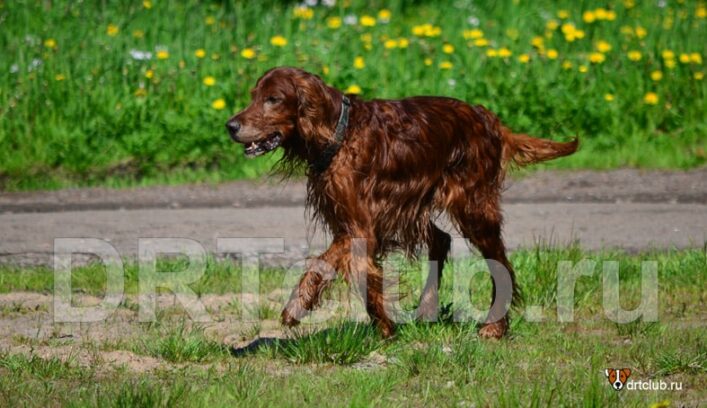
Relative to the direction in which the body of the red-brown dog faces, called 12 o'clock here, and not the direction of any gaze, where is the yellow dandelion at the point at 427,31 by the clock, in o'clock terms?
The yellow dandelion is roughly at 3 o'clock from the red-brown dog.

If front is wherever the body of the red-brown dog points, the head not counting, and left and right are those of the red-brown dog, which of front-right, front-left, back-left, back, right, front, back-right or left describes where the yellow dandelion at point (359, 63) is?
right

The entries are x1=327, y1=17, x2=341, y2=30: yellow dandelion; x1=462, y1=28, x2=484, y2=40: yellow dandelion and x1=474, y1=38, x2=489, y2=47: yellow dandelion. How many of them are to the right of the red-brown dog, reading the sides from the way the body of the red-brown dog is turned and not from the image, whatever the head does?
3

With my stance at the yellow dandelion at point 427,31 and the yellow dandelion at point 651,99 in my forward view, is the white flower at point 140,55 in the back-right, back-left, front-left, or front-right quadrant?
back-right

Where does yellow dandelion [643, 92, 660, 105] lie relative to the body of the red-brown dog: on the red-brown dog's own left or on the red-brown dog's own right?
on the red-brown dog's own right

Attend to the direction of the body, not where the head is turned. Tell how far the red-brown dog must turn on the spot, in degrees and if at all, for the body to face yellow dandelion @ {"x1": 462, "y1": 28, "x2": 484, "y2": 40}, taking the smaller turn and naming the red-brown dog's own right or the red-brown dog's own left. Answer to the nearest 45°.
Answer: approximately 90° to the red-brown dog's own right

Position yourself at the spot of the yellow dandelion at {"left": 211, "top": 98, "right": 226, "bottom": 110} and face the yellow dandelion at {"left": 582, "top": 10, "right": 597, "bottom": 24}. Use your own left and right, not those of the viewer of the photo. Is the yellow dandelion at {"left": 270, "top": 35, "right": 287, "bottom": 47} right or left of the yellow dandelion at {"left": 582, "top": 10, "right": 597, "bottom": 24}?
left

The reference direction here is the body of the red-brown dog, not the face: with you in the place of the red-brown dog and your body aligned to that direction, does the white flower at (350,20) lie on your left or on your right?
on your right

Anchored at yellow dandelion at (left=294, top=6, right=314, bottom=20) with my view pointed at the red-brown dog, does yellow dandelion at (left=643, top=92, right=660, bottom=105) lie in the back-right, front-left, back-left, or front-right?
front-left

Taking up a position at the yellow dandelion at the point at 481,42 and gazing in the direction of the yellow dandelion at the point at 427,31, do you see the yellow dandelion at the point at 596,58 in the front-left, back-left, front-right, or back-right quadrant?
back-right

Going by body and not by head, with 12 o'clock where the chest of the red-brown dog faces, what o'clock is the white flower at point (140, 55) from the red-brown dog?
The white flower is roughly at 2 o'clock from the red-brown dog.

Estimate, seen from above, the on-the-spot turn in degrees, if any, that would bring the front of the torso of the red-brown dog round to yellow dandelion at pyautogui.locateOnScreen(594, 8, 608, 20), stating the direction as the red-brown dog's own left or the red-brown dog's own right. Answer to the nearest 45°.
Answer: approximately 90° to the red-brown dog's own right

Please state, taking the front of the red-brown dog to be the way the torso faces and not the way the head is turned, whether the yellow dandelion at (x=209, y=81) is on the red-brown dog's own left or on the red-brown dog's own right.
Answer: on the red-brown dog's own right

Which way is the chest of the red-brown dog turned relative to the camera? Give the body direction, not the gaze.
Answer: to the viewer's left

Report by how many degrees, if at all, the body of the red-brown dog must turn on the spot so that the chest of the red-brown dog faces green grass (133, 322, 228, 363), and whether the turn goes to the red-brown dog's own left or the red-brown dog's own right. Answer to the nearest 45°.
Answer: approximately 45° to the red-brown dog's own left

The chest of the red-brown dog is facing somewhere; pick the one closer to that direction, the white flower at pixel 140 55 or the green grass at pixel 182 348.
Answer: the green grass

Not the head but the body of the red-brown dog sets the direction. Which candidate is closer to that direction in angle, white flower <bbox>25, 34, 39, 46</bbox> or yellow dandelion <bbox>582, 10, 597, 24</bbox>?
the white flower
